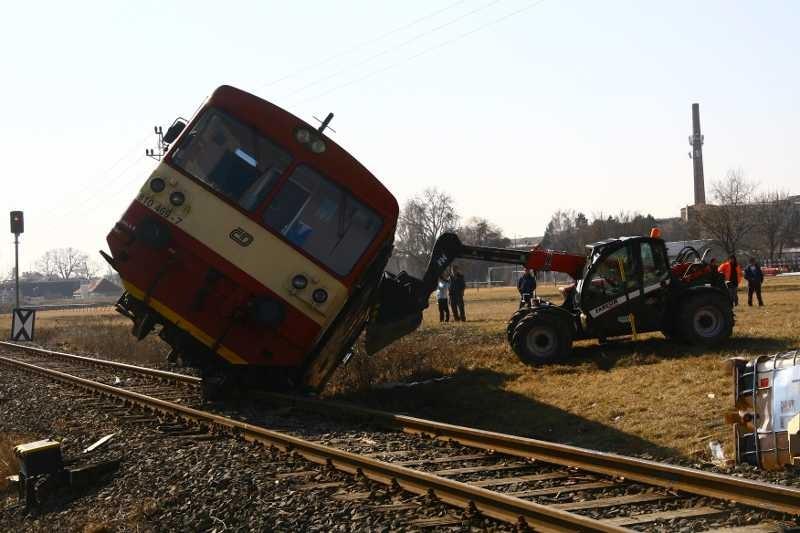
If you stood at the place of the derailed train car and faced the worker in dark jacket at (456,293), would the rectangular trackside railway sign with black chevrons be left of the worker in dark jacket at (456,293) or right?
left

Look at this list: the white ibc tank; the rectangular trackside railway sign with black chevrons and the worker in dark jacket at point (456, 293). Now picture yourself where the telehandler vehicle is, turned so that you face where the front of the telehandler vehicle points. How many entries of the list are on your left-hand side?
1

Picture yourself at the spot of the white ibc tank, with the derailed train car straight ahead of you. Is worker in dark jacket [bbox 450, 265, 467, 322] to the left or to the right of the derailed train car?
right

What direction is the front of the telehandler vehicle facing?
to the viewer's left

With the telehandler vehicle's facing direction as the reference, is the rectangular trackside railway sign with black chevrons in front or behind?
in front

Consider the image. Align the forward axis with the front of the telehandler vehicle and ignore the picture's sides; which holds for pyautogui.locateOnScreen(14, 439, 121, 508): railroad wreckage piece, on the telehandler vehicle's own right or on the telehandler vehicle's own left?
on the telehandler vehicle's own left

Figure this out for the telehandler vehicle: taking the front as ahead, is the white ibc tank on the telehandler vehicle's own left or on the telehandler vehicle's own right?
on the telehandler vehicle's own left

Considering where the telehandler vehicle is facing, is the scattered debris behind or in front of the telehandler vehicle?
in front
